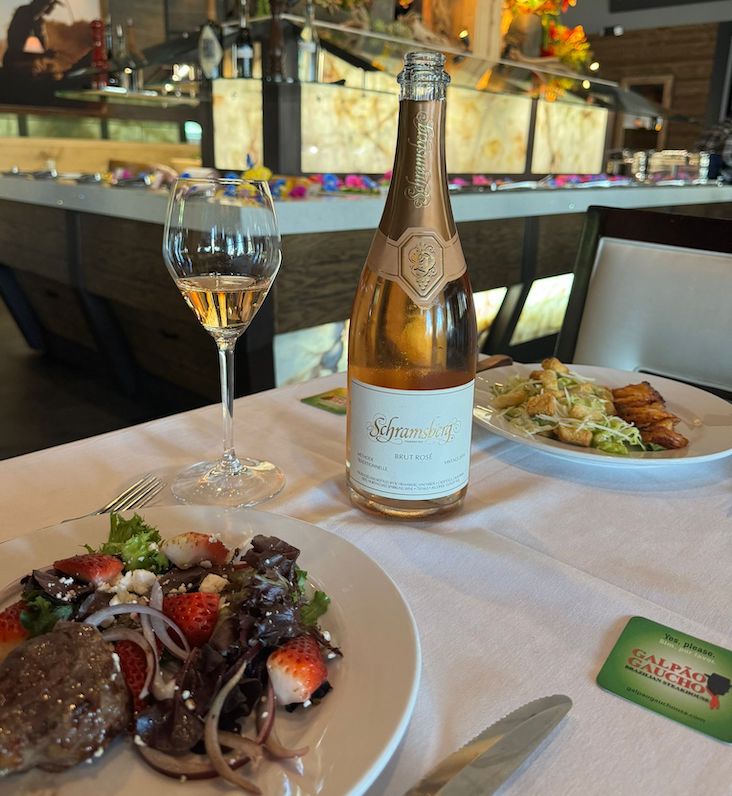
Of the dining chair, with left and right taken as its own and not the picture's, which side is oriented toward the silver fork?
front

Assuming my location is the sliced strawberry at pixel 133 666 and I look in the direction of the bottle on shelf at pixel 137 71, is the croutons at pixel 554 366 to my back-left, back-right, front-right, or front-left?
front-right

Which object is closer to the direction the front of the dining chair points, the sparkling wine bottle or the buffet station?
the sparkling wine bottle

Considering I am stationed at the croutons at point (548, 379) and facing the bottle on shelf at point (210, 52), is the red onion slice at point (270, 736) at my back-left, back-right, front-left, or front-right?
back-left

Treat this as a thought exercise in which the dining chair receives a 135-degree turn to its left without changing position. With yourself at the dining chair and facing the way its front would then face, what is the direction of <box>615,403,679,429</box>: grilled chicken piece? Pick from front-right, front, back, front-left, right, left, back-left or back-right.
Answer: right

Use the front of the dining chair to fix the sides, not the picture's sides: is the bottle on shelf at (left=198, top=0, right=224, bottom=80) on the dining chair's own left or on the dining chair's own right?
on the dining chair's own right

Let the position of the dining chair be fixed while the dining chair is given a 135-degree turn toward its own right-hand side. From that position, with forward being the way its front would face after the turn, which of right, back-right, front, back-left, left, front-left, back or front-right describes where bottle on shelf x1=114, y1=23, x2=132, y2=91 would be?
front-left

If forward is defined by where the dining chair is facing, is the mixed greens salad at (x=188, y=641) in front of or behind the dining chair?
in front

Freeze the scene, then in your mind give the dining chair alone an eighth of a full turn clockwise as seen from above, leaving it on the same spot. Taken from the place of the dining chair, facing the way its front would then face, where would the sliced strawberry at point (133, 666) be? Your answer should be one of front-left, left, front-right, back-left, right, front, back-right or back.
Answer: left

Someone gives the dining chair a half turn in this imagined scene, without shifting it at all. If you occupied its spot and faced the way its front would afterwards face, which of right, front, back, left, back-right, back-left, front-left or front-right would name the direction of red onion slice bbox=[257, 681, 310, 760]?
back-right

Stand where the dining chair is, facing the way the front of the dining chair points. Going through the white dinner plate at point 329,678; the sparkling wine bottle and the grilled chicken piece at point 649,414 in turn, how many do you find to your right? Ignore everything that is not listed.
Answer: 0

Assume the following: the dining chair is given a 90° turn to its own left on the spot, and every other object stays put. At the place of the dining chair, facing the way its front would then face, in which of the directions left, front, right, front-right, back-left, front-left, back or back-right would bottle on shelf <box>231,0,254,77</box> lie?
back

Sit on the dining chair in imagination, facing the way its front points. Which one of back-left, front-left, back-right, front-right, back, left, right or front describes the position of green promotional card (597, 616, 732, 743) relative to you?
front-left

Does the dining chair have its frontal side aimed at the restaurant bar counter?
no

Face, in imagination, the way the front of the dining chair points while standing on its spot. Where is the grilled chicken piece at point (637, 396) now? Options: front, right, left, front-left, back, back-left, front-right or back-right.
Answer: front-left

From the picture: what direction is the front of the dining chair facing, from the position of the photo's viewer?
facing the viewer and to the left of the viewer

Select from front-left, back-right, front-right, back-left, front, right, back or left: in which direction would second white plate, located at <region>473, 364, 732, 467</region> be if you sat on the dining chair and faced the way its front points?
front-left

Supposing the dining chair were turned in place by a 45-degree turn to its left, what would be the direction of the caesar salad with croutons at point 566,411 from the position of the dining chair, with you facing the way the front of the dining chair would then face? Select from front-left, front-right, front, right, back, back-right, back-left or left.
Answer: front

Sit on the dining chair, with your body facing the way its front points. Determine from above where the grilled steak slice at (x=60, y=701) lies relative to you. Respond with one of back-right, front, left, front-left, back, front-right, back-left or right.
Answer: front-left

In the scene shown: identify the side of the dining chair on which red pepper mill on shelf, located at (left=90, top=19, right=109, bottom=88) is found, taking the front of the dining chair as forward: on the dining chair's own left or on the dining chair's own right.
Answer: on the dining chair's own right

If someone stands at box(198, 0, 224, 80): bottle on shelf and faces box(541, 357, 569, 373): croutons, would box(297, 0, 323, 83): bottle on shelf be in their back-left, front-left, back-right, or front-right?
front-left
